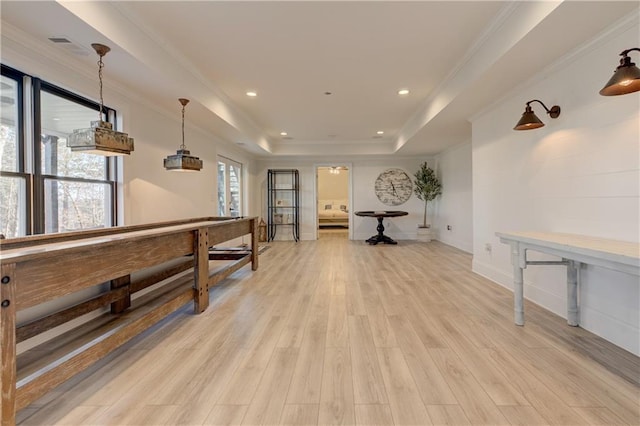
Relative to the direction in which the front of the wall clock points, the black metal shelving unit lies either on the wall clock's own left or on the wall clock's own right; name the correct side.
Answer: on the wall clock's own right

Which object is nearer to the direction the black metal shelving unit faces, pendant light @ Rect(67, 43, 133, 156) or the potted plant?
the pendant light

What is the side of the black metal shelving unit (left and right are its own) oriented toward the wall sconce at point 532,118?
front

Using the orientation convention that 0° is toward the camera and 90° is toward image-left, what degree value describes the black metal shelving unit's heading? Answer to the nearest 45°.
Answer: approximately 0°

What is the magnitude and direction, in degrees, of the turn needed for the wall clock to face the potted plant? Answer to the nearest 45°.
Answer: approximately 45° to its left

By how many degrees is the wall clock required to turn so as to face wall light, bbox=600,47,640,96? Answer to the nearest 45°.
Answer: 0° — it already faces it

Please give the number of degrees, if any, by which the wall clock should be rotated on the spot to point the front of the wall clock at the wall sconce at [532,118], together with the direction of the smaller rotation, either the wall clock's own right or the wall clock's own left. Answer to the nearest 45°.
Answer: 0° — it already faces it

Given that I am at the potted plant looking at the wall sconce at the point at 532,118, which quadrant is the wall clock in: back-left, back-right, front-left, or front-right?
back-right

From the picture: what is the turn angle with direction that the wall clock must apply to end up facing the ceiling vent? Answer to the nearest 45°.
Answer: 0° — it already faces it

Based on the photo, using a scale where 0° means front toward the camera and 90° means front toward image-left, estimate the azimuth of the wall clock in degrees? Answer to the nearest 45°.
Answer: approximately 0°

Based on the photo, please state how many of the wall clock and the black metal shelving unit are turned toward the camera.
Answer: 2
